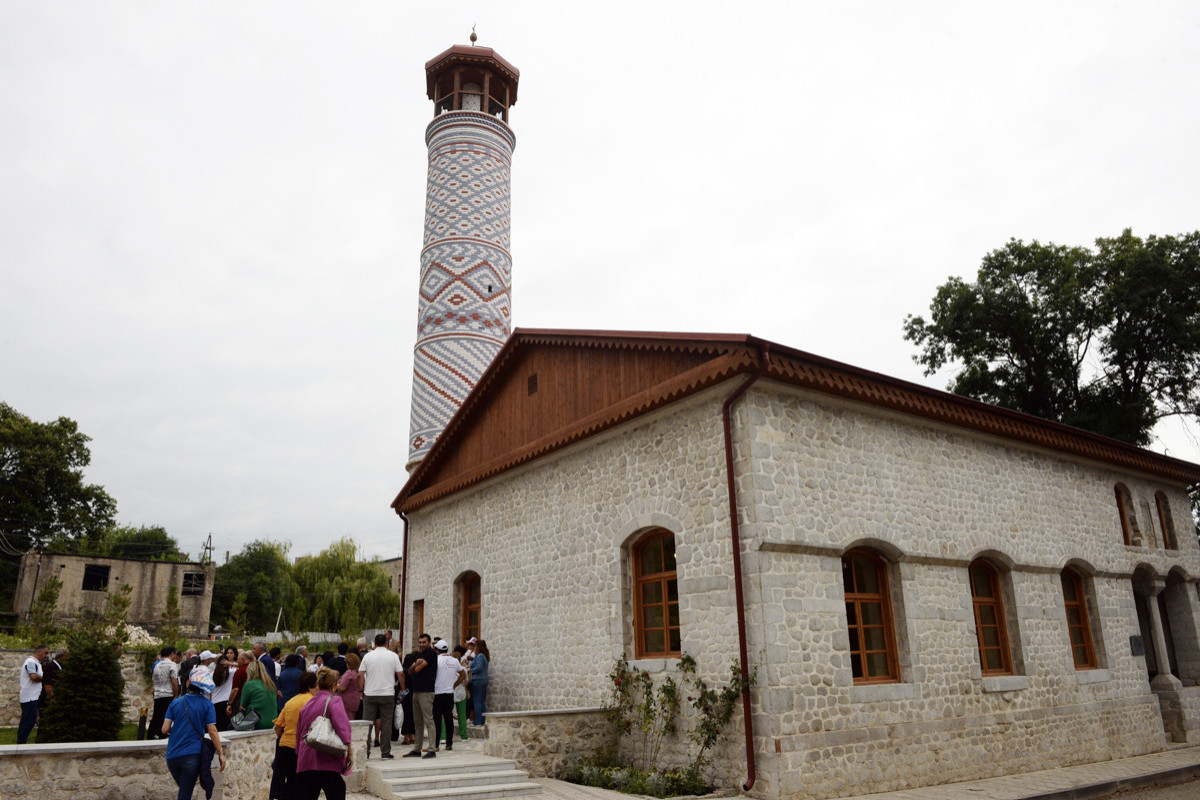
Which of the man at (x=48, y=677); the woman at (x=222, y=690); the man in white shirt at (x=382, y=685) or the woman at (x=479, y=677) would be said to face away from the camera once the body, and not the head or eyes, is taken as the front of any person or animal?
the man in white shirt

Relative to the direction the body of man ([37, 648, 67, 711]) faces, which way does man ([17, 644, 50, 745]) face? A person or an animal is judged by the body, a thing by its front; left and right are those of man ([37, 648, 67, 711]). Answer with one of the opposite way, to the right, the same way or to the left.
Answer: the same way

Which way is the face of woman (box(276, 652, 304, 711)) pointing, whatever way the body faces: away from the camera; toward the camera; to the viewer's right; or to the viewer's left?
away from the camera

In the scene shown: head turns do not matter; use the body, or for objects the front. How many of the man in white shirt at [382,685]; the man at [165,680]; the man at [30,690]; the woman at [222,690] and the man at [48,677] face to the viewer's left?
0

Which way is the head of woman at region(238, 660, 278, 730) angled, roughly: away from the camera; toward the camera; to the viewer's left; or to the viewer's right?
away from the camera

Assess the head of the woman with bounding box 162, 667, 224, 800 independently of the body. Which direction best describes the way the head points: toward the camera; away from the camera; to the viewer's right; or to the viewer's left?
away from the camera

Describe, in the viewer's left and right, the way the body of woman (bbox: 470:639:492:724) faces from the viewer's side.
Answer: facing to the left of the viewer

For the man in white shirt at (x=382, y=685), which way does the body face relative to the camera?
away from the camera
